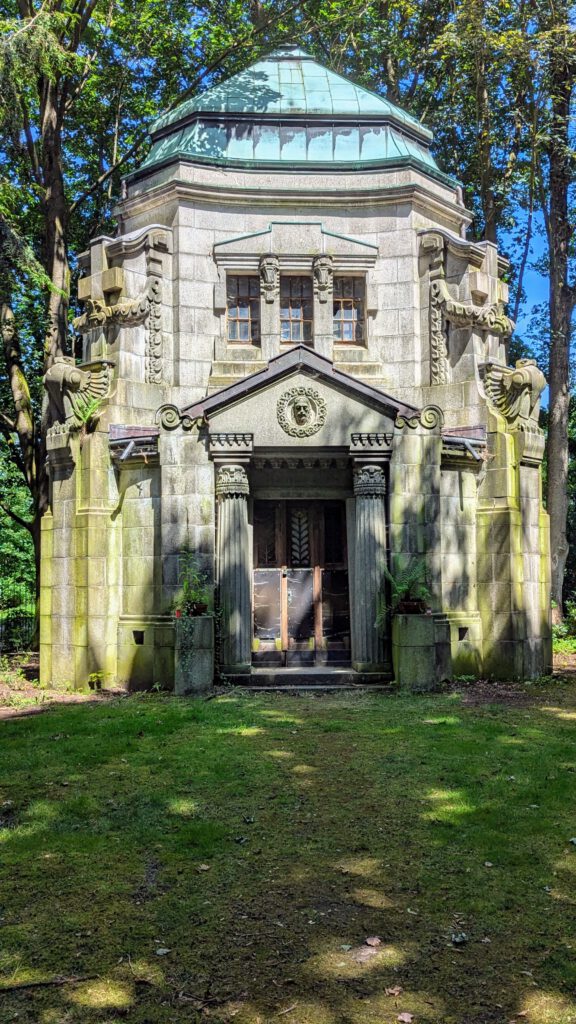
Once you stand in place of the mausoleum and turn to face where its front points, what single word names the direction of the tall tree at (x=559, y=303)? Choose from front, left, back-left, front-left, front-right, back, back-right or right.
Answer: back-left

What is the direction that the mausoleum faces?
toward the camera
